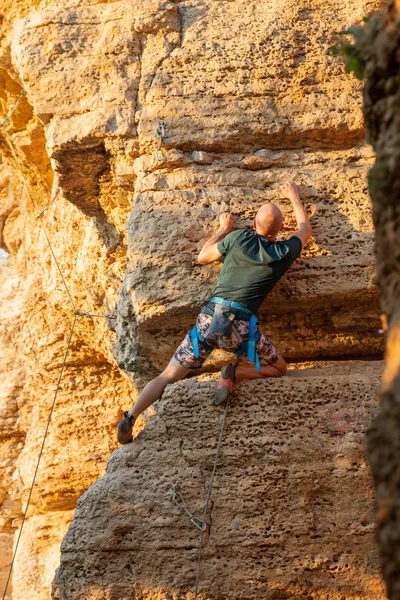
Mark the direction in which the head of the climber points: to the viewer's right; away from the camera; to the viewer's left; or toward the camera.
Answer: away from the camera

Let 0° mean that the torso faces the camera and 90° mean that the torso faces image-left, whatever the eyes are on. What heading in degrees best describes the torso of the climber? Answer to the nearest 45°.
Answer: approximately 180°
